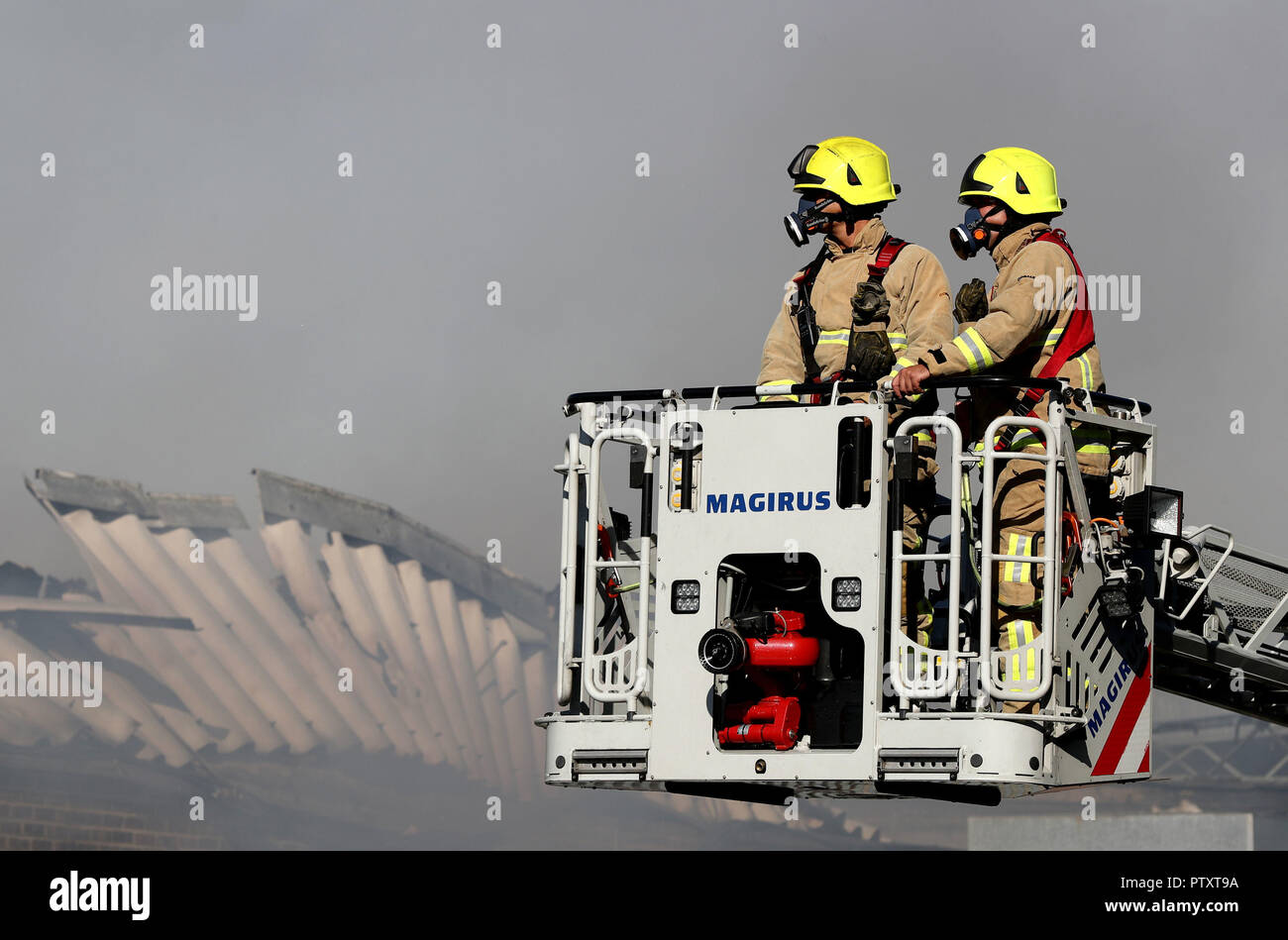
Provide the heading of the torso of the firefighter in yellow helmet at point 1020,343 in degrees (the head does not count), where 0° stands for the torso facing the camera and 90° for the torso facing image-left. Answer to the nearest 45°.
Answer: approximately 90°

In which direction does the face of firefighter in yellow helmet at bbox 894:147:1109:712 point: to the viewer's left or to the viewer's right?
to the viewer's left

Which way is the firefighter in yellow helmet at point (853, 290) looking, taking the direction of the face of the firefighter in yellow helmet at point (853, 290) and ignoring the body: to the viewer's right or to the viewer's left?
to the viewer's left
